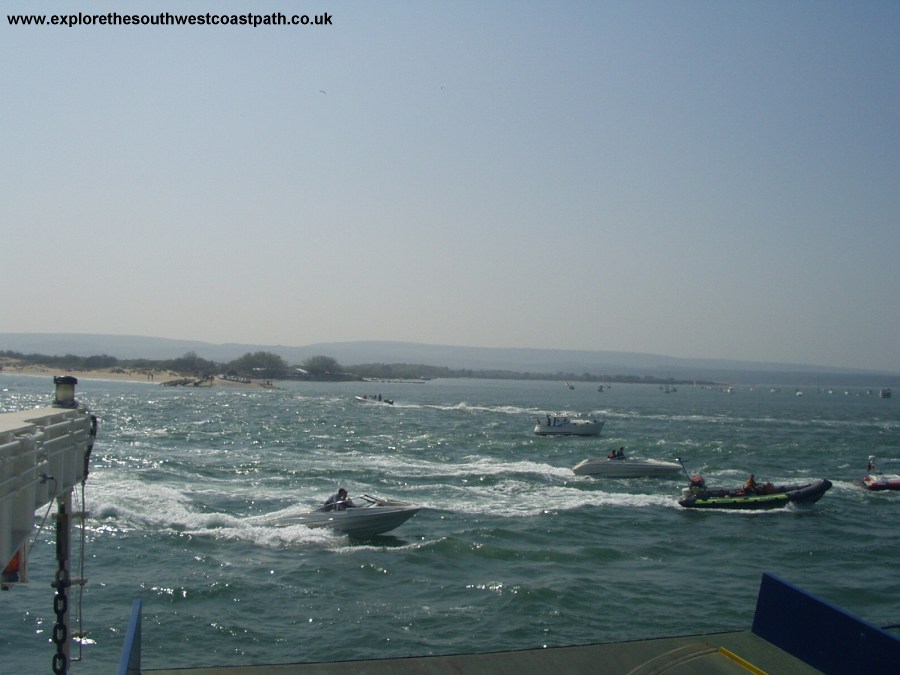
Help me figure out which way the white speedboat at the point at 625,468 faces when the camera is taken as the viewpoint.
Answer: facing to the right of the viewer

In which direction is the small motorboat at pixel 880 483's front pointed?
to the viewer's right

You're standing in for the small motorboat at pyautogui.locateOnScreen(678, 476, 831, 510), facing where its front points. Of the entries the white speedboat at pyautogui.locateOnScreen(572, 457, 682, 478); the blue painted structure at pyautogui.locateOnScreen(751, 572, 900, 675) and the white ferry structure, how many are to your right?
2

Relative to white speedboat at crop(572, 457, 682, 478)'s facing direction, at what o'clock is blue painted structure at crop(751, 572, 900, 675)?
The blue painted structure is roughly at 3 o'clock from the white speedboat.

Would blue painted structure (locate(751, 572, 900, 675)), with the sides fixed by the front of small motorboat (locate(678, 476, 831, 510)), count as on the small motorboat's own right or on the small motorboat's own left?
on the small motorboat's own right

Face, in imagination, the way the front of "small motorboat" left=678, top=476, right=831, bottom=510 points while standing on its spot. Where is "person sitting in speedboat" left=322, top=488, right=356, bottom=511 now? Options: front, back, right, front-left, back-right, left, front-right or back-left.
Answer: back-right

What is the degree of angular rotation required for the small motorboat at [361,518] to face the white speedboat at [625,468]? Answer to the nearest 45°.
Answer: approximately 45° to its left

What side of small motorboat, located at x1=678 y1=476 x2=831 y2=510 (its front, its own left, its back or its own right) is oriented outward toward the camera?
right

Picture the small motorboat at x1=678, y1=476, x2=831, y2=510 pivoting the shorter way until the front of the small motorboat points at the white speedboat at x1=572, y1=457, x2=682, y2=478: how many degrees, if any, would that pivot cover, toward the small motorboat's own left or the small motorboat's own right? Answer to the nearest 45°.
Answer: approximately 135° to the small motorboat's own left

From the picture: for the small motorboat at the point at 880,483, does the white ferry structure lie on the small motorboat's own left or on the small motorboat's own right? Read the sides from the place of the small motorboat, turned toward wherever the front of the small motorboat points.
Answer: on the small motorboat's own right

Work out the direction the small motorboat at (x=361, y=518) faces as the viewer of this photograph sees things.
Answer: facing to the right of the viewer

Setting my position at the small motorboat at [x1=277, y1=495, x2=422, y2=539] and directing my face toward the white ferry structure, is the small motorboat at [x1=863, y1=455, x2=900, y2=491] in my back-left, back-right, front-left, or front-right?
back-left
